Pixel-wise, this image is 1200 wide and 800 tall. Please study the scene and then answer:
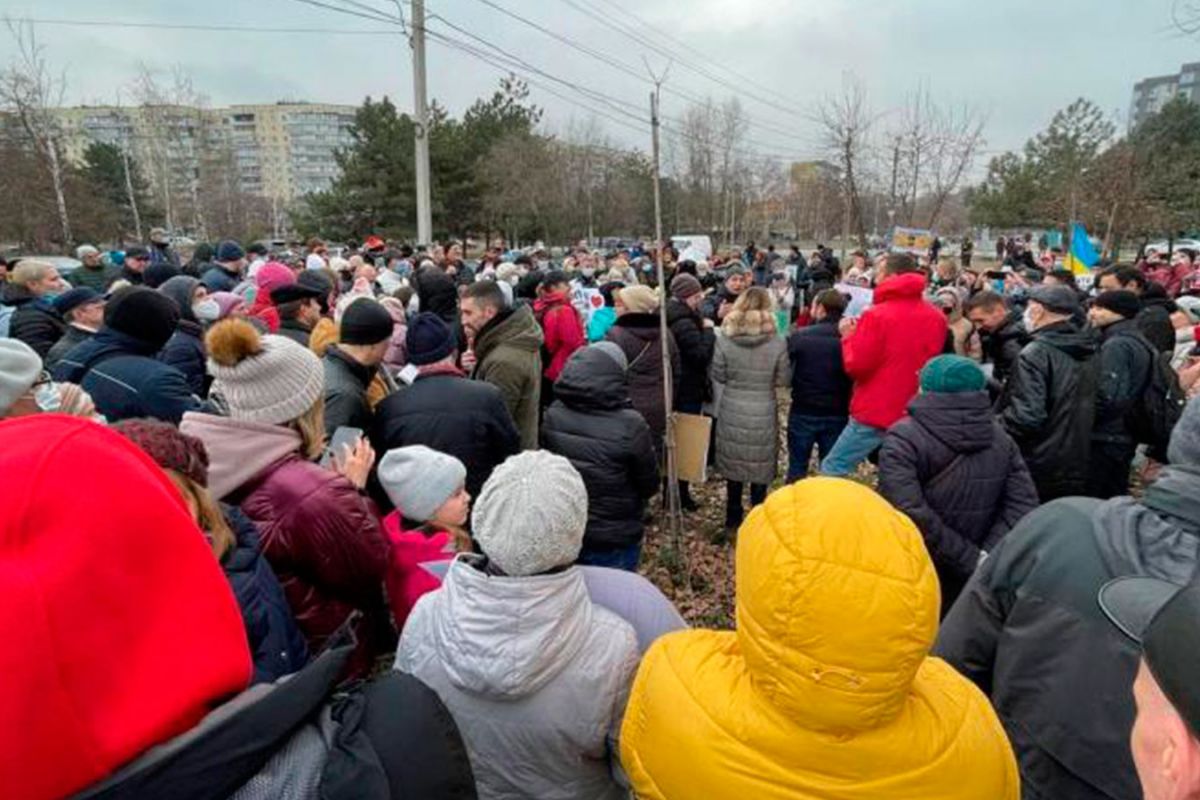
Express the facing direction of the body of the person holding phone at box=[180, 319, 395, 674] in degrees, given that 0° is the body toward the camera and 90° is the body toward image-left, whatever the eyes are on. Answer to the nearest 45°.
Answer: approximately 225°

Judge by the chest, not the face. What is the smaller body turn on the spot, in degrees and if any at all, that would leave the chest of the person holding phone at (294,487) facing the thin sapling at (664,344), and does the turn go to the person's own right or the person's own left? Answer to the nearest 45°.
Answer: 0° — they already face it

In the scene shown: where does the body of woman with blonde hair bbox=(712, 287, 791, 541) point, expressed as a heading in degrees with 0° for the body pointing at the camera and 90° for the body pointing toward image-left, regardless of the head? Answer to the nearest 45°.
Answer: approximately 180°

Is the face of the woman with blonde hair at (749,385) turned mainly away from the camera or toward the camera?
away from the camera

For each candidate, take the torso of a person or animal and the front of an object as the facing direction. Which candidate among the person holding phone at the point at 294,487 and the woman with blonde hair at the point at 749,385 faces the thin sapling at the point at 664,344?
the person holding phone

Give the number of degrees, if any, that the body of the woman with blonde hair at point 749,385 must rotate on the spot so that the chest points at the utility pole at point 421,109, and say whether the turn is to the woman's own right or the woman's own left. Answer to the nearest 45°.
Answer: approximately 45° to the woman's own left

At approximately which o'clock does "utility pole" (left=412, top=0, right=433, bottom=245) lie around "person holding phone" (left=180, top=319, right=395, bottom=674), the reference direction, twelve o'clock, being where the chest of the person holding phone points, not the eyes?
The utility pole is roughly at 11 o'clock from the person holding phone.

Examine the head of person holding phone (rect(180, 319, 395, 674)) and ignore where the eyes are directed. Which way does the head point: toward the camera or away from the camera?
away from the camera

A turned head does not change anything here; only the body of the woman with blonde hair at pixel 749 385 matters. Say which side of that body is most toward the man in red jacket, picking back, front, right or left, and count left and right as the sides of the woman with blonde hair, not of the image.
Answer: right
